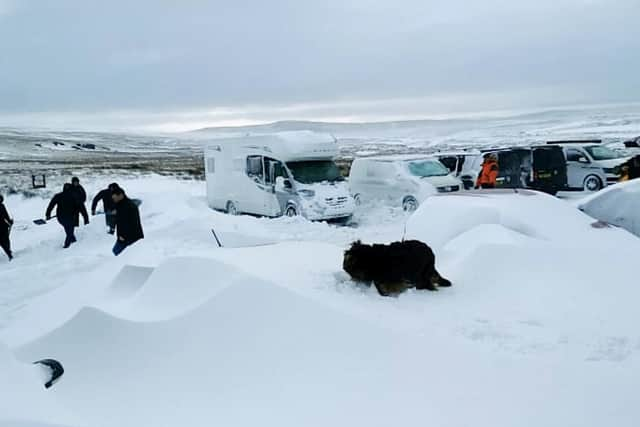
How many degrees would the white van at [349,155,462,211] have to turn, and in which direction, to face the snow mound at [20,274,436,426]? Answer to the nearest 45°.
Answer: approximately 45° to its right

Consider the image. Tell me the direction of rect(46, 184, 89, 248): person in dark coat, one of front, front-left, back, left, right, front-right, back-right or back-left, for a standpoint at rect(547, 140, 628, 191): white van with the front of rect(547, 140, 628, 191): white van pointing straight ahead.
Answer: right

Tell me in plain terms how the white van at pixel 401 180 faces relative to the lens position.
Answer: facing the viewer and to the right of the viewer

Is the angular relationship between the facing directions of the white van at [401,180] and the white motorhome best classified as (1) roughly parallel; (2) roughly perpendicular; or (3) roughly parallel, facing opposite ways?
roughly parallel

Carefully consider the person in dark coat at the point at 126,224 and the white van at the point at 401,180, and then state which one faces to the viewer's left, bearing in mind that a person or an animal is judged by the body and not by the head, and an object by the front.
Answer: the person in dark coat

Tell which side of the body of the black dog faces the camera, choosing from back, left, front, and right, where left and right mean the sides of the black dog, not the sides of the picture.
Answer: left

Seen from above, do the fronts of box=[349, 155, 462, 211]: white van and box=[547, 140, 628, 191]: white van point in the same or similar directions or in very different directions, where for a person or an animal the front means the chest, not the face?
same or similar directions

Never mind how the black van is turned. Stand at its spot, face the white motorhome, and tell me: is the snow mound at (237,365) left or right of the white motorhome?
left

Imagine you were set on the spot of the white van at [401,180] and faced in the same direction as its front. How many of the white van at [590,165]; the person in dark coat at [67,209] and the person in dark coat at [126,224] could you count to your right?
2

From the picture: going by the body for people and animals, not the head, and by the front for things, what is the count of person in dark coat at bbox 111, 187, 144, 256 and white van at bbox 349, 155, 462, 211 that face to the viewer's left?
1
